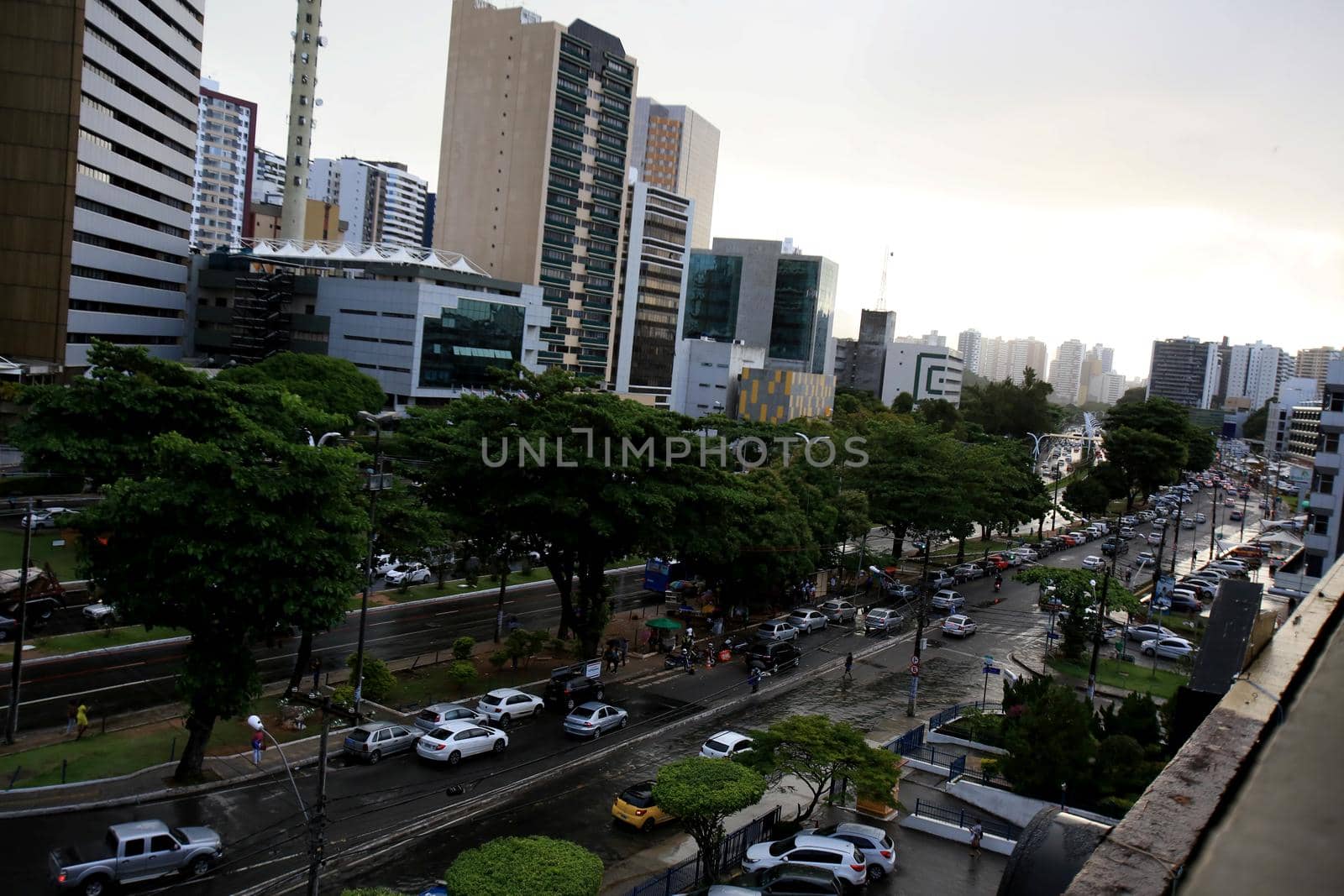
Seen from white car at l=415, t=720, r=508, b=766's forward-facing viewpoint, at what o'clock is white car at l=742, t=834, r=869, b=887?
white car at l=742, t=834, r=869, b=887 is roughly at 3 o'clock from white car at l=415, t=720, r=508, b=766.

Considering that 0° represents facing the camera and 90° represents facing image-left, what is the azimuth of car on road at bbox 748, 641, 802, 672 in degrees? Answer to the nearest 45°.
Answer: approximately 225°

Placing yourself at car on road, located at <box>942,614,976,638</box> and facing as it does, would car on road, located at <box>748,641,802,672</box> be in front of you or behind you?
behind

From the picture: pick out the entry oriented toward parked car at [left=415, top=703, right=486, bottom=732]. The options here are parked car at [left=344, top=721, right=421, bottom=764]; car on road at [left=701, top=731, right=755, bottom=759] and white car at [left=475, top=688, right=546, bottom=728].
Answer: parked car at [left=344, top=721, right=421, bottom=764]

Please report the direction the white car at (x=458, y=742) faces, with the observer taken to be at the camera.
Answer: facing away from the viewer and to the right of the viewer

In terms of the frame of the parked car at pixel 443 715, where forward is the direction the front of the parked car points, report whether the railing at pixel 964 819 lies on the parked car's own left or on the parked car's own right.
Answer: on the parked car's own right

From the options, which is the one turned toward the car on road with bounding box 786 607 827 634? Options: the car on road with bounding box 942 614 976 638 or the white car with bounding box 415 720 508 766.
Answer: the white car

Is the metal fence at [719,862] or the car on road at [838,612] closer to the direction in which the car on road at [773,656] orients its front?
the car on road

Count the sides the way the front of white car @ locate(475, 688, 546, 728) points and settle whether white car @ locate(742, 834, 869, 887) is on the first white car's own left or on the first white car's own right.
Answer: on the first white car's own right
